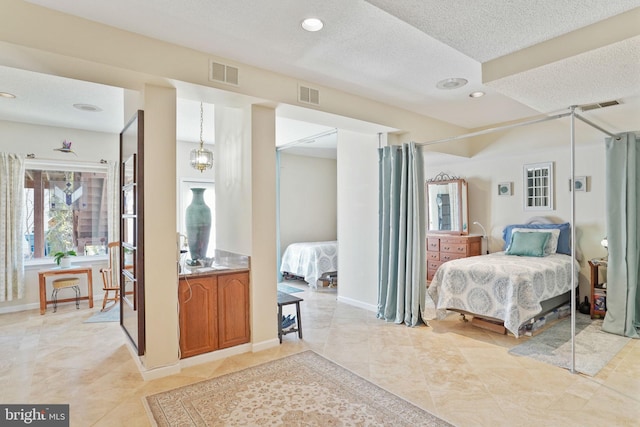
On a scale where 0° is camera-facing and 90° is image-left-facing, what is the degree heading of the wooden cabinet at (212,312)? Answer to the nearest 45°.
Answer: approximately 315°

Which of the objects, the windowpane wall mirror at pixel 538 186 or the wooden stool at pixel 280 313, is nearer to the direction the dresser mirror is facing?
the wooden stool

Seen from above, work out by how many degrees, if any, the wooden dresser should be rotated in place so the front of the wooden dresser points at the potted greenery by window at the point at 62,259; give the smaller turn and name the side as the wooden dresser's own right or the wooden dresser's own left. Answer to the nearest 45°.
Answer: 0° — it already faces it

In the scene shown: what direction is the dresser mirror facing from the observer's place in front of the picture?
facing the viewer and to the left of the viewer

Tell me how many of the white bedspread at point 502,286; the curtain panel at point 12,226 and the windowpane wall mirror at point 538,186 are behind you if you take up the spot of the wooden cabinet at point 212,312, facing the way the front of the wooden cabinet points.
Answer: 1

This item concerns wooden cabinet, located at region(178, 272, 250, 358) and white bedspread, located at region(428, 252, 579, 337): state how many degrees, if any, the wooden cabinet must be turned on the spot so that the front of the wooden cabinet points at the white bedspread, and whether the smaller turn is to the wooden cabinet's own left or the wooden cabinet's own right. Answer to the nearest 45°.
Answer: approximately 45° to the wooden cabinet's own left

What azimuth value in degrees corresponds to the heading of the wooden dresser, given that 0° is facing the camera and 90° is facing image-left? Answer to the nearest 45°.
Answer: approximately 45°

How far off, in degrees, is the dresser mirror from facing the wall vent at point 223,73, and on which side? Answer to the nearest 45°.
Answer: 0° — it already faces it

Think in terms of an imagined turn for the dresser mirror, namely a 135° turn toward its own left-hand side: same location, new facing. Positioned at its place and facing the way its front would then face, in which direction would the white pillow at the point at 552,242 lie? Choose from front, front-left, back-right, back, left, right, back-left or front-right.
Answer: front-right
